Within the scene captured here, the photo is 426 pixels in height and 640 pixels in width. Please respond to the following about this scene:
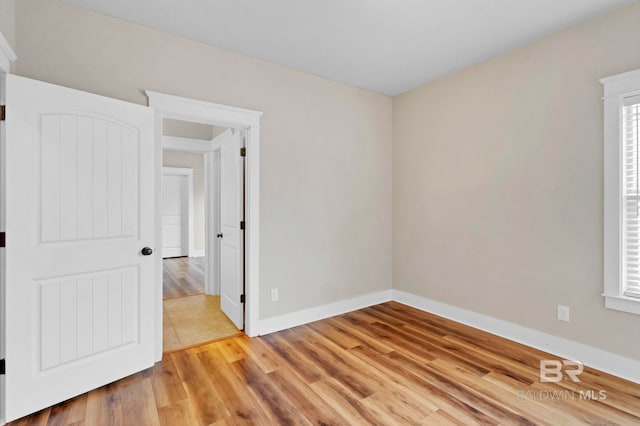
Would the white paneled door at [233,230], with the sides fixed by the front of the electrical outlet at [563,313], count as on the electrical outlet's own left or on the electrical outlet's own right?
on the electrical outlet's own right

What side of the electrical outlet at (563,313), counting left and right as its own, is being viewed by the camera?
front

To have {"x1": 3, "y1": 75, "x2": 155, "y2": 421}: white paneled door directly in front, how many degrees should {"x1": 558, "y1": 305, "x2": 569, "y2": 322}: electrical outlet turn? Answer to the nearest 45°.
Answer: approximately 45° to its right
